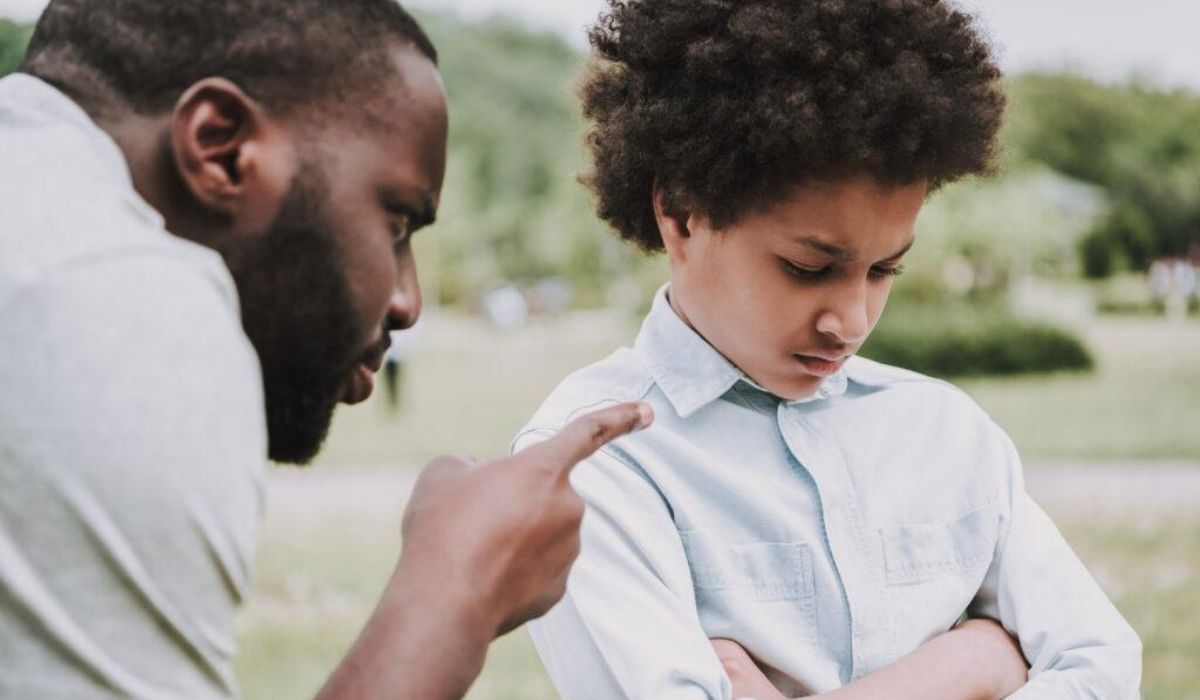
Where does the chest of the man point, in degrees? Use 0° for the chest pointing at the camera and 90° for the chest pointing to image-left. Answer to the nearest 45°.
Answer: approximately 270°

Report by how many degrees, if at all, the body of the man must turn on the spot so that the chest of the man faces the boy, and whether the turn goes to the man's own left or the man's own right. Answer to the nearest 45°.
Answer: approximately 45° to the man's own left

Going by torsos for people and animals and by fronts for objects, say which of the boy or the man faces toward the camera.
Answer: the boy

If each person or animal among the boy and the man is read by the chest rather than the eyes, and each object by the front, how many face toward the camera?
1

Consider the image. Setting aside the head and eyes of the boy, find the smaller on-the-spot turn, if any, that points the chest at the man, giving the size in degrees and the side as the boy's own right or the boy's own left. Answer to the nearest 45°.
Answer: approximately 45° to the boy's own right

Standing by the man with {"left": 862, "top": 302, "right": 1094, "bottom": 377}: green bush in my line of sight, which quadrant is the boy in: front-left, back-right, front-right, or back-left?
front-right

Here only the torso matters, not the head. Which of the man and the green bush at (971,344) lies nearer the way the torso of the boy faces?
the man

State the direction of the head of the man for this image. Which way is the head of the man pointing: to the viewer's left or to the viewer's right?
to the viewer's right

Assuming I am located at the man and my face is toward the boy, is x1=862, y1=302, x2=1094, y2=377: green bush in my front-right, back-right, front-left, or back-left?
front-left

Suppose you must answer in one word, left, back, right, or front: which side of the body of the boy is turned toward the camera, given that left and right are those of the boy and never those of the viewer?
front

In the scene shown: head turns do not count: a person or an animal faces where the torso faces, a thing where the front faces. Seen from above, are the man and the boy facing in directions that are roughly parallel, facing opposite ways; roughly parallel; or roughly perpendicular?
roughly perpendicular

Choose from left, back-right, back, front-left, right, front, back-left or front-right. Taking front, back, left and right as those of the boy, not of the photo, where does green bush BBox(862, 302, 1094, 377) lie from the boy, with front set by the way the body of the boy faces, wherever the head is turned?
back
